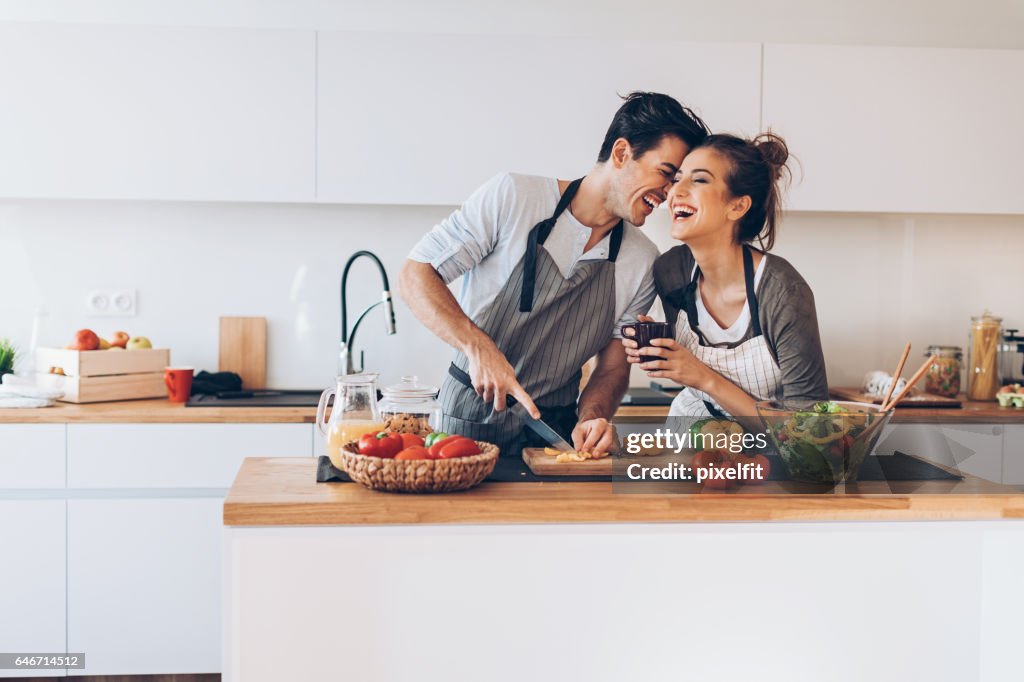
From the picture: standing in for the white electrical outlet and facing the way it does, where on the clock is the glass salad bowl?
The glass salad bowl is roughly at 11 o'clock from the white electrical outlet.

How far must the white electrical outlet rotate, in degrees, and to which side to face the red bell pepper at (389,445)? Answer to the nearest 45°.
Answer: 0° — it already faces it

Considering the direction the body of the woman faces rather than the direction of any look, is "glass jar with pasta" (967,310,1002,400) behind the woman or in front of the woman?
behind

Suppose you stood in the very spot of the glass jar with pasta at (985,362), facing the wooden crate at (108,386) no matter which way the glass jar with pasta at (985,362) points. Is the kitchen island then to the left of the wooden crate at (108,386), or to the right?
left

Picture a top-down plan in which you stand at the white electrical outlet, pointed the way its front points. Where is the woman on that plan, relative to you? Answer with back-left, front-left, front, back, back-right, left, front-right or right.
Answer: front-left

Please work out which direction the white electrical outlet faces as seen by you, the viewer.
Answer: facing the viewer

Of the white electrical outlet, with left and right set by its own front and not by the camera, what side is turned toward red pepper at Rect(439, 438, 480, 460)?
front

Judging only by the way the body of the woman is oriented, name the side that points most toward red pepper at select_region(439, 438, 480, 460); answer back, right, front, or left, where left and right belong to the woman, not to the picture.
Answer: front

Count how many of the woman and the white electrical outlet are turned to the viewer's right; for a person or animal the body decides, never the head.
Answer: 0

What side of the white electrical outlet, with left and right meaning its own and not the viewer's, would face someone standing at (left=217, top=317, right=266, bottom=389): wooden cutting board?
left

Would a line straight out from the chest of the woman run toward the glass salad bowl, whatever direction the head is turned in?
no

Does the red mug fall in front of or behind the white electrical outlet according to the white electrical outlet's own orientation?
in front

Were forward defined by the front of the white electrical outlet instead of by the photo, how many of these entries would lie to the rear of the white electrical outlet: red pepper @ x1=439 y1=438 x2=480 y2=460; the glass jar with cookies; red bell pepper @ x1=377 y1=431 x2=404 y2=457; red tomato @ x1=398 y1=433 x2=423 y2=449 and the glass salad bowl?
0

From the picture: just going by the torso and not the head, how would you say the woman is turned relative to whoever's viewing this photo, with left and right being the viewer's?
facing the viewer and to the left of the viewer

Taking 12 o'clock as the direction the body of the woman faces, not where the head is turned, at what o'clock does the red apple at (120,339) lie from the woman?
The red apple is roughly at 2 o'clock from the woman.

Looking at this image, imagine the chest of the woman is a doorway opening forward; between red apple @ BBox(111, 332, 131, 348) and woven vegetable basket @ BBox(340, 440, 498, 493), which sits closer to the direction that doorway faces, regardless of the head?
the woven vegetable basket

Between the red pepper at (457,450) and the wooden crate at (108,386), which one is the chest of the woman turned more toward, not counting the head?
the red pepper

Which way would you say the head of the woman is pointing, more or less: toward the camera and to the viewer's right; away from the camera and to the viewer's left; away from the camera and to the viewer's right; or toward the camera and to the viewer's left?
toward the camera and to the viewer's left
